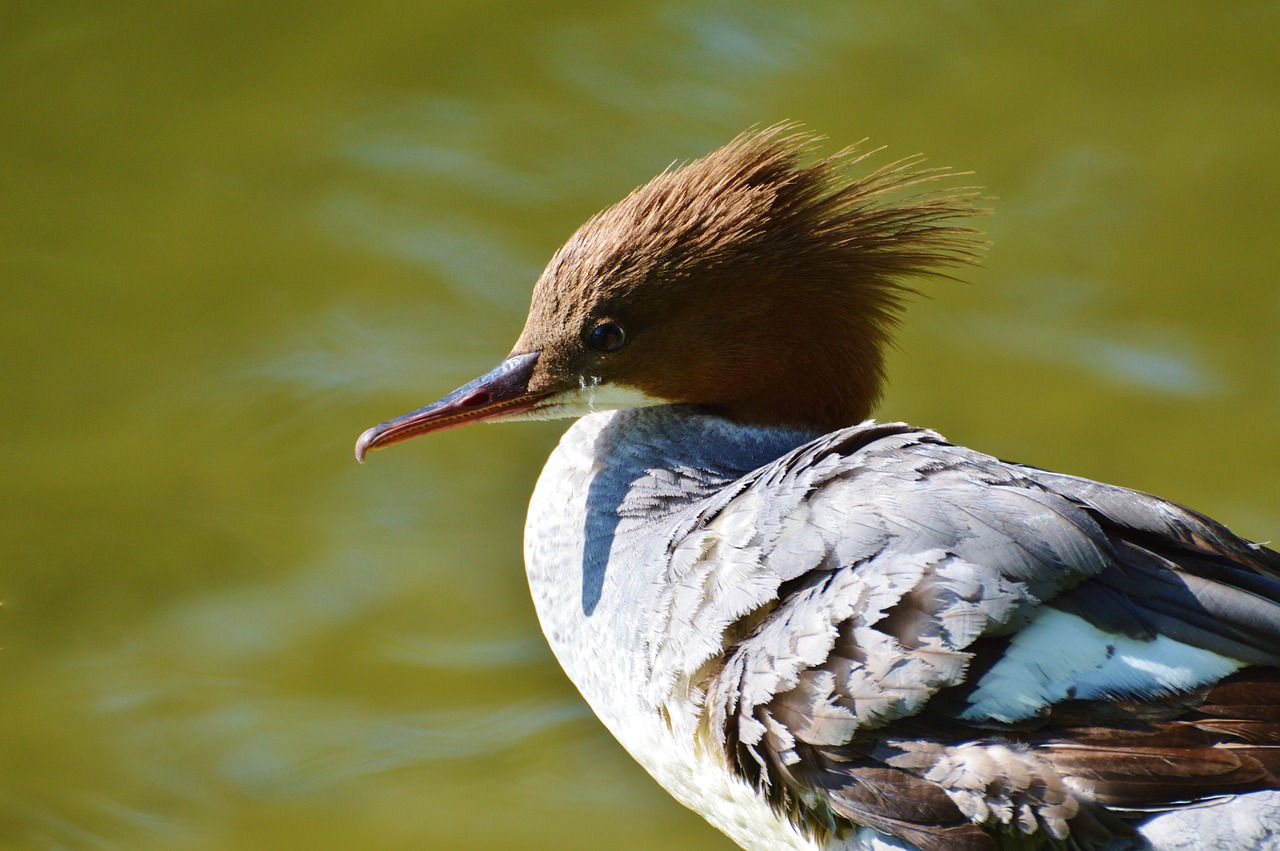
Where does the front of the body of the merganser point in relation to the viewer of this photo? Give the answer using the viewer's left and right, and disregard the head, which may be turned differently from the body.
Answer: facing to the left of the viewer
